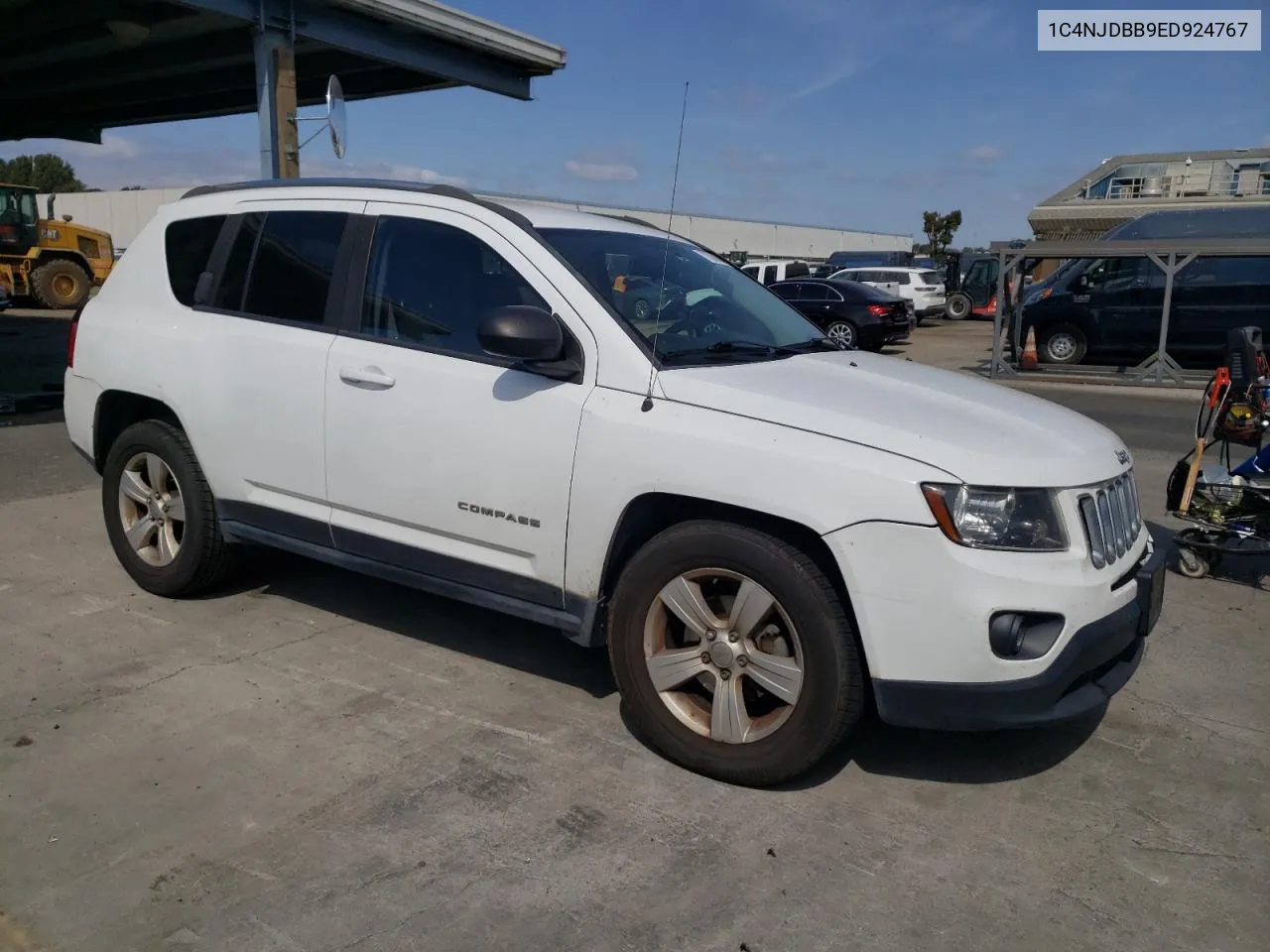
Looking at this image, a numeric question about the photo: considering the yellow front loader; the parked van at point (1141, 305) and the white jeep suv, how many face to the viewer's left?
2

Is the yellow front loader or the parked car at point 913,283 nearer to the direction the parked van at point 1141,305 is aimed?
the yellow front loader

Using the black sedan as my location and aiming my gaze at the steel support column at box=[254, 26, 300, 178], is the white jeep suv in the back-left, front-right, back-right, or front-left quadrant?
front-left

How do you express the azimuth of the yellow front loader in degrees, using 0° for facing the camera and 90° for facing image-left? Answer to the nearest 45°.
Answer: approximately 90°

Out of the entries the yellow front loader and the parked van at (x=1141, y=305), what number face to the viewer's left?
2

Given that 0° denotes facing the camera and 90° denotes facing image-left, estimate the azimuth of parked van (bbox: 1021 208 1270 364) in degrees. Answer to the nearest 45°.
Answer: approximately 90°

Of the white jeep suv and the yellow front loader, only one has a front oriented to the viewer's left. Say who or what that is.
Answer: the yellow front loader

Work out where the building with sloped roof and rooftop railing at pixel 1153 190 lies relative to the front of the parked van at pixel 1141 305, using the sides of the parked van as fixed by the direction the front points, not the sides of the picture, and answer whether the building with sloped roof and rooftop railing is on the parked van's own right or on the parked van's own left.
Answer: on the parked van's own right

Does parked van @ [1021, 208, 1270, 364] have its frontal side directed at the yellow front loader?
yes

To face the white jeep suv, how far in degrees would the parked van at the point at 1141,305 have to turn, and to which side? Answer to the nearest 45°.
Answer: approximately 90° to its left

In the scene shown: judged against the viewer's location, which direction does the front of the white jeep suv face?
facing the viewer and to the right of the viewer

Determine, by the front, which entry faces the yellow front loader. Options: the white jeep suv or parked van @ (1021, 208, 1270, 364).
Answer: the parked van

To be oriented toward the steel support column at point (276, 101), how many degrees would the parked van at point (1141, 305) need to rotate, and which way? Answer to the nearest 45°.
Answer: approximately 45° to its left

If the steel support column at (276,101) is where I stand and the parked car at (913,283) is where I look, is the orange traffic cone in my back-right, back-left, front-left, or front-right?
front-right

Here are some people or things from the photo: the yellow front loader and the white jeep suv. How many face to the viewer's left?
1

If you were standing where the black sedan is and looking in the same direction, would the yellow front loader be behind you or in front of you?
in front
